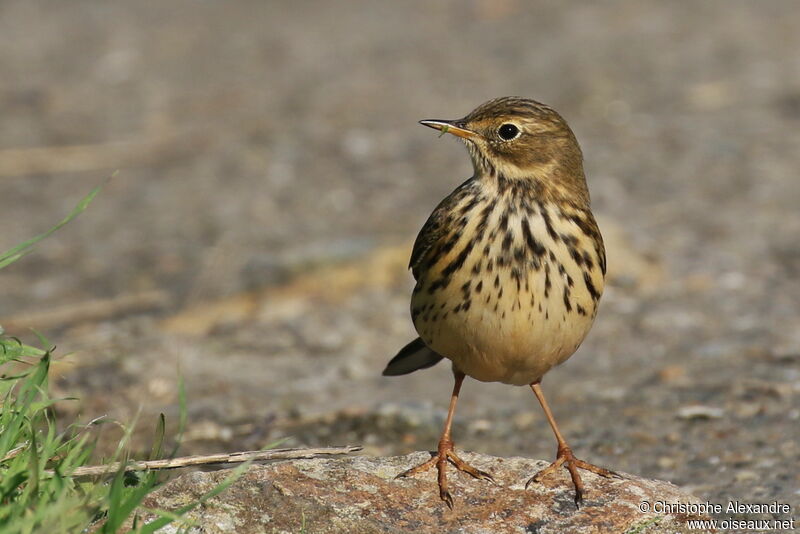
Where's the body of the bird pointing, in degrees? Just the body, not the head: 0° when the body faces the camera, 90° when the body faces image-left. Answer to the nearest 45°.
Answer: approximately 0°
